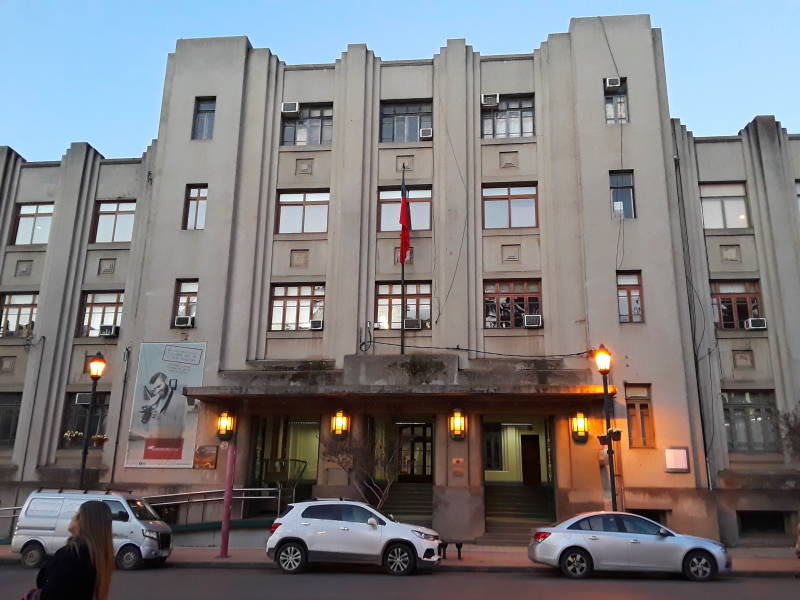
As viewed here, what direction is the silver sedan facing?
to the viewer's right

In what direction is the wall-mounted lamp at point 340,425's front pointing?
toward the camera

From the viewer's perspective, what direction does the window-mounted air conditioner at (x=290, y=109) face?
toward the camera

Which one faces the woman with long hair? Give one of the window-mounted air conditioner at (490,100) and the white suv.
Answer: the window-mounted air conditioner

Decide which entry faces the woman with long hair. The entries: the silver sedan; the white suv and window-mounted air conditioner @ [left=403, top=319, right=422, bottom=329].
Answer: the window-mounted air conditioner

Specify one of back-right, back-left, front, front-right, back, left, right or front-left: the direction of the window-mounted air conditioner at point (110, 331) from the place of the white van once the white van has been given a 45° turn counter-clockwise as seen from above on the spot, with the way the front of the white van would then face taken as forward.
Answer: left

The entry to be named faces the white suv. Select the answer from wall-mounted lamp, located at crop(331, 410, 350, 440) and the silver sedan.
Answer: the wall-mounted lamp

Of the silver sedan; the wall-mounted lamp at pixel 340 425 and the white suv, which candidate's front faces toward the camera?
the wall-mounted lamp

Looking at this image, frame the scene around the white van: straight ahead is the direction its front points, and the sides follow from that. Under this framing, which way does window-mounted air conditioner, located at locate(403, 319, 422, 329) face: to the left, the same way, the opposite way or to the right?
to the right

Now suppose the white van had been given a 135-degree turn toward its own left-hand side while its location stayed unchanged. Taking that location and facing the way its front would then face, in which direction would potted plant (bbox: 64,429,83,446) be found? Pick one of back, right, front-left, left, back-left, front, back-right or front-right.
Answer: front

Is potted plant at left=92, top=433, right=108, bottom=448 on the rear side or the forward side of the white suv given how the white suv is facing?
on the rear side

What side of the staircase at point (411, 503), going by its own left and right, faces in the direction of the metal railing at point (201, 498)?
right

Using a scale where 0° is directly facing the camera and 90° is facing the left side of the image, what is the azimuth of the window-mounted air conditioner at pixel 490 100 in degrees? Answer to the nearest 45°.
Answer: approximately 0°

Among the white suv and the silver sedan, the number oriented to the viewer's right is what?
2

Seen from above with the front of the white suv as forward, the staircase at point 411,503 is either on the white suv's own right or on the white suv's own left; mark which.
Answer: on the white suv's own left

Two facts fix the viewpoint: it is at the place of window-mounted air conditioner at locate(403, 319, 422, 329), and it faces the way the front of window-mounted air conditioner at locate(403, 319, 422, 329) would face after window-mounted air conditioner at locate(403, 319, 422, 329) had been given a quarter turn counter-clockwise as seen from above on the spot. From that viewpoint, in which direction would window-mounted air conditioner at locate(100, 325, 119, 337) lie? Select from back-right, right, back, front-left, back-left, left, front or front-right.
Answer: back

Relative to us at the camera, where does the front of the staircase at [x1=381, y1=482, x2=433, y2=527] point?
facing the viewer
